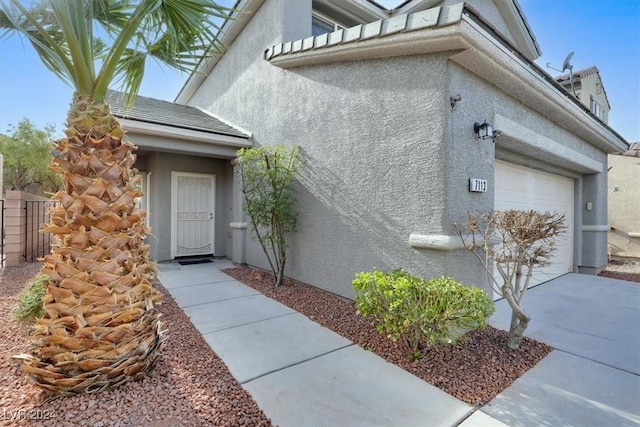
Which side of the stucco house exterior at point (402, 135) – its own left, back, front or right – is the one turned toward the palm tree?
right

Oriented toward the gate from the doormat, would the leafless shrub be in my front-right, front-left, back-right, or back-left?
back-left

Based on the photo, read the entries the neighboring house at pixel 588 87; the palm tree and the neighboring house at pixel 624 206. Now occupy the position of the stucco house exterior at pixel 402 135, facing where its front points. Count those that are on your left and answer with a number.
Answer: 2

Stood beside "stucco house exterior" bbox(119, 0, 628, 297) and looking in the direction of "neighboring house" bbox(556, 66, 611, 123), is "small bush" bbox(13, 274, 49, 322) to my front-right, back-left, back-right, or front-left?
back-left

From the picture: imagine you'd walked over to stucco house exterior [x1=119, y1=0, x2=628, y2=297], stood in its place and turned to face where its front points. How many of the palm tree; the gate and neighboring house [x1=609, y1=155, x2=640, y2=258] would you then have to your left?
1

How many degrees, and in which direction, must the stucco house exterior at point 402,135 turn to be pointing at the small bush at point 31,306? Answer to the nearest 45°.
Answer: approximately 90° to its right

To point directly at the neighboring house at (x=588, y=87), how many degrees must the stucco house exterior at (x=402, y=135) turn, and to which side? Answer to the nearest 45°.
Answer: approximately 90° to its left

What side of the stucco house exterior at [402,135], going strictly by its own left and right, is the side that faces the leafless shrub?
front

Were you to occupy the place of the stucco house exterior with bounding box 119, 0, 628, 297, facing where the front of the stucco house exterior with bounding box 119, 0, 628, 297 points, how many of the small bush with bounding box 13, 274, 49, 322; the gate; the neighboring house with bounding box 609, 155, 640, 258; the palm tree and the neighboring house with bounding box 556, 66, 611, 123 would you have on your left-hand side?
2

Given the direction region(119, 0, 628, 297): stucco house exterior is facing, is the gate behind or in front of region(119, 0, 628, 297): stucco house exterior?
behind

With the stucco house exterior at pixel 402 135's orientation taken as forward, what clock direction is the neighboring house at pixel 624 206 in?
The neighboring house is roughly at 9 o'clock from the stucco house exterior.
